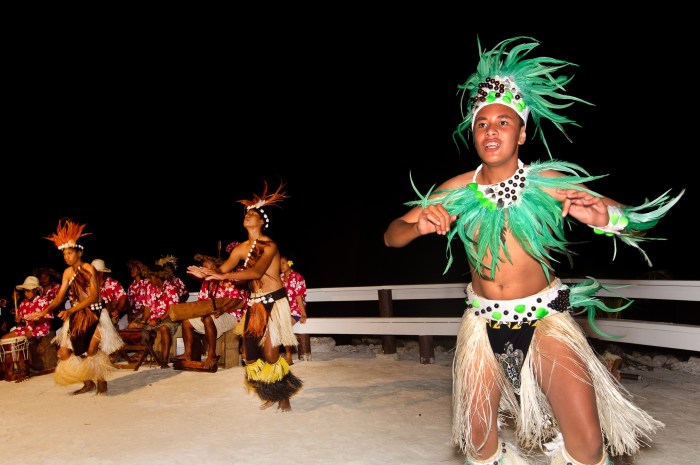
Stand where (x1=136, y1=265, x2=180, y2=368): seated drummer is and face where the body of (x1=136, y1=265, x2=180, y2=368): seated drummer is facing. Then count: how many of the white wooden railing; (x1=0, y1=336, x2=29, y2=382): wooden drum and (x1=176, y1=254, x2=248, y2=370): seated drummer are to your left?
2

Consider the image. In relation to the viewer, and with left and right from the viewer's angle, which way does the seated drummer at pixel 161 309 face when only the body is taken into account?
facing the viewer and to the left of the viewer

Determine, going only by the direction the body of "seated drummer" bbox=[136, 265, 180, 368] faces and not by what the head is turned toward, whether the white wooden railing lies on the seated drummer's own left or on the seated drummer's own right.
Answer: on the seated drummer's own left

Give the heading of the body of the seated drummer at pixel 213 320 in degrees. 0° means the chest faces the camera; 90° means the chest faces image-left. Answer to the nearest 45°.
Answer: approximately 45°

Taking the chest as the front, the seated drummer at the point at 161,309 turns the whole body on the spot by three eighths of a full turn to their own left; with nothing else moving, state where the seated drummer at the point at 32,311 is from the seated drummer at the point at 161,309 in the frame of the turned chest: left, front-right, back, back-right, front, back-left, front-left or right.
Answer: back

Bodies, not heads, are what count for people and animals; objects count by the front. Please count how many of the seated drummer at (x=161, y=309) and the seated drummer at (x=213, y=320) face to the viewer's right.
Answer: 0

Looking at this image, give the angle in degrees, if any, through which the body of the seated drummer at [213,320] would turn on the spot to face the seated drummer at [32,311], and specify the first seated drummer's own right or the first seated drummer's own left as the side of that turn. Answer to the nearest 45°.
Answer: approximately 45° to the first seated drummer's own right

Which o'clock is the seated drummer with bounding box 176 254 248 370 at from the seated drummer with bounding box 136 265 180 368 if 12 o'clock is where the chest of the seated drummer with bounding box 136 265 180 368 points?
the seated drummer with bounding box 176 254 248 370 is roughly at 9 o'clock from the seated drummer with bounding box 136 265 180 368.

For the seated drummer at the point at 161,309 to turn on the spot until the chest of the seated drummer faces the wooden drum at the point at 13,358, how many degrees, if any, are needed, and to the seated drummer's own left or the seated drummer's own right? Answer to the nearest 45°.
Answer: approximately 45° to the seated drummer's own right

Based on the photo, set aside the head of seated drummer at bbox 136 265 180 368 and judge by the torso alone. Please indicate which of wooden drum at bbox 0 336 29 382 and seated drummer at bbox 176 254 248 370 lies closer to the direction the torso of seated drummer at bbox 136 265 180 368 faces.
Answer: the wooden drum
